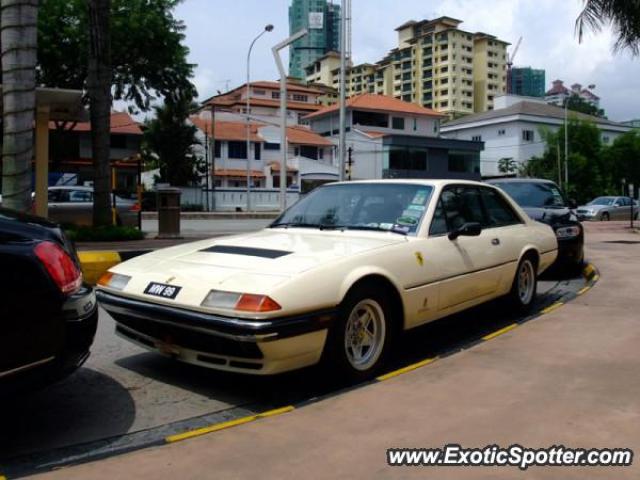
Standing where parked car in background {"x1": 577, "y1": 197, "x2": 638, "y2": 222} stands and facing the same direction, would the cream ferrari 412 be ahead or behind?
ahead

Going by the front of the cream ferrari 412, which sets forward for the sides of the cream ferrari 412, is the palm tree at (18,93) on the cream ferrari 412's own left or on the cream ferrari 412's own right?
on the cream ferrari 412's own right

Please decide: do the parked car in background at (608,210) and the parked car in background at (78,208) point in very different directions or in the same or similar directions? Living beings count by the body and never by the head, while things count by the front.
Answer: same or similar directions

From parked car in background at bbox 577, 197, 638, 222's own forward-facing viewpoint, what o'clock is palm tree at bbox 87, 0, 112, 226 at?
The palm tree is roughly at 11 o'clock from the parked car in background.

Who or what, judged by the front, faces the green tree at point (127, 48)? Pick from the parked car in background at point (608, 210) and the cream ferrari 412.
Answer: the parked car in background

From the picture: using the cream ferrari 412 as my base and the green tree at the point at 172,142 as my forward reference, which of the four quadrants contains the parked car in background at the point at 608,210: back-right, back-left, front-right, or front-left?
front-right

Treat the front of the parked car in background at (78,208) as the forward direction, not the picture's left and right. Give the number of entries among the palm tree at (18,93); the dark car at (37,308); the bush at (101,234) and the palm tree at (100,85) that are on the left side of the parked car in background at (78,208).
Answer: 4

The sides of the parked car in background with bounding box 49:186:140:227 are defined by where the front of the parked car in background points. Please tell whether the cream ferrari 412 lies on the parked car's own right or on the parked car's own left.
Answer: on the parked car's own left

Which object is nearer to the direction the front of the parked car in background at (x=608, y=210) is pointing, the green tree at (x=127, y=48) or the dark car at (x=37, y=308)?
the green tree

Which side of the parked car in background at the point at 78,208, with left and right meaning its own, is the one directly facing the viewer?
left

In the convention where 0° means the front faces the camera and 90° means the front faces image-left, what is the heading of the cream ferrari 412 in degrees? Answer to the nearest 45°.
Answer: approximately 45°

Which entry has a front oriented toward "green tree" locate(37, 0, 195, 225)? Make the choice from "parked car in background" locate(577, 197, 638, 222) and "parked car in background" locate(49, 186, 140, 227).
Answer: "parked car in background" locate(577, 197, 638, 222)

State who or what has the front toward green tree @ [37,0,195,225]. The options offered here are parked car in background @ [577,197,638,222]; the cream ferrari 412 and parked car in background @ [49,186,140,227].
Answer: parked car in background @ [577,197,638,222]

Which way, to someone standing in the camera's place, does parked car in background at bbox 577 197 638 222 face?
facing the viewer and to the left of the viewer

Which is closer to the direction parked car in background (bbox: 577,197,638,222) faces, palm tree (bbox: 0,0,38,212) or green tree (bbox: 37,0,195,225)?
the green tree

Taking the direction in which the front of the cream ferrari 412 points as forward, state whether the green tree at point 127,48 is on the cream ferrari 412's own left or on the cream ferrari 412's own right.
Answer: on the cream ferrari 412's own right
